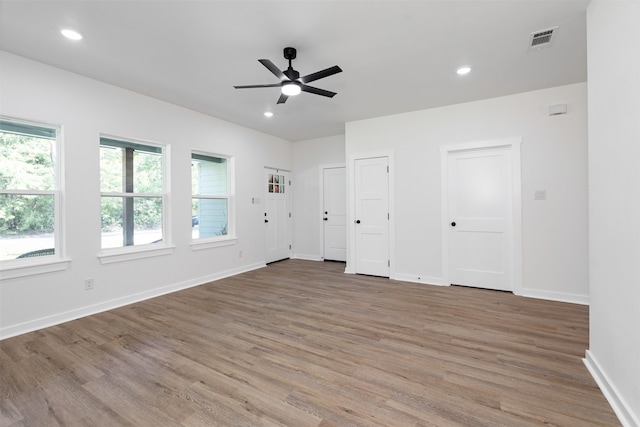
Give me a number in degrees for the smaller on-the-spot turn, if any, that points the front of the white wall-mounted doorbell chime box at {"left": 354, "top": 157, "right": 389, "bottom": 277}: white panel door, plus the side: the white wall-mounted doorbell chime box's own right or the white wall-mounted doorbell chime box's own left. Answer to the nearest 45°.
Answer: approximately 90° to the white wall-mounted doorbell chime box's own right

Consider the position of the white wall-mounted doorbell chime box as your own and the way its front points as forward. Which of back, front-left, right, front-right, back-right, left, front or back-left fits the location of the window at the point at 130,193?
front-right

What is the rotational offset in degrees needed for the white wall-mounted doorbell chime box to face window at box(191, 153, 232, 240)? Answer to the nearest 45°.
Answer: approximately 45° to its right

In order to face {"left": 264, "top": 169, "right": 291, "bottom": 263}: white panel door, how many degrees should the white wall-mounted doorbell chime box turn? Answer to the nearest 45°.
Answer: approximately 90° to its right

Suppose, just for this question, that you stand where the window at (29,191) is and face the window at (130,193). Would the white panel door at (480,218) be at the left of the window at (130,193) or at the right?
right

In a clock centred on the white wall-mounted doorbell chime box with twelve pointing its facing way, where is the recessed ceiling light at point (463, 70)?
The recessed ceiling light is roughly at 1 o'clock from the white wall-mounted doorbell chime box.

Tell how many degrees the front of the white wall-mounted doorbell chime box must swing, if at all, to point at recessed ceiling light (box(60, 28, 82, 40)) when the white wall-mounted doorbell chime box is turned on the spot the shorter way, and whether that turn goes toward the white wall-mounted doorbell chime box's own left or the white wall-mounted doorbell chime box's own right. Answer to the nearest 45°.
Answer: approximately 45° to the white wall-mounted doorbell chime box's own right

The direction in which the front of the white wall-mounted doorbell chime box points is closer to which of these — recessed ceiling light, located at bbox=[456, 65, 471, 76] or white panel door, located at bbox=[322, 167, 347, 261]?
the recessed ceiling light

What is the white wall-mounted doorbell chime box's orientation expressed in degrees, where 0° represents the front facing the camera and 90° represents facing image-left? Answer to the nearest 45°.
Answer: approximately 0°

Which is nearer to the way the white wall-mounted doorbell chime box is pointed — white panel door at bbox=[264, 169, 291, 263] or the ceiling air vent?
the ceiling air vent

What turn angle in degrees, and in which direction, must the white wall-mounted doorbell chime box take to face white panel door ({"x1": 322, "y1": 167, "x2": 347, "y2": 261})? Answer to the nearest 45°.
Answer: approximately 90° to its right
